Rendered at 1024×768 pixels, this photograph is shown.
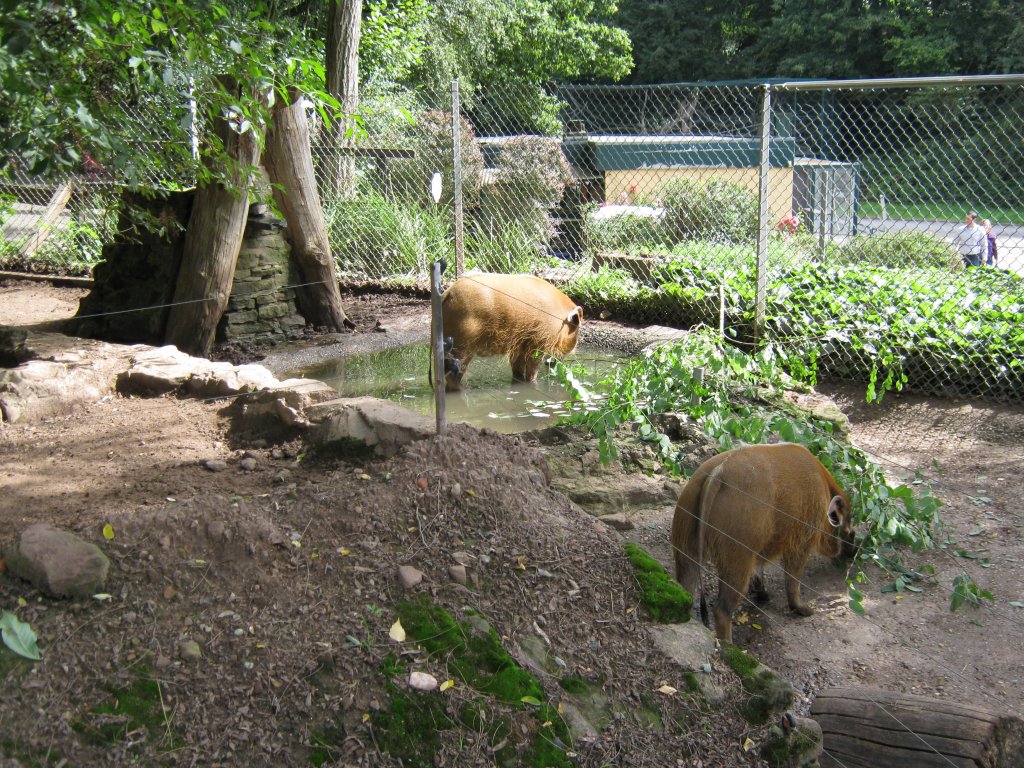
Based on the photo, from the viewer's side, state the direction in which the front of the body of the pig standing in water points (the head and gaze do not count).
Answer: to the viewer's right

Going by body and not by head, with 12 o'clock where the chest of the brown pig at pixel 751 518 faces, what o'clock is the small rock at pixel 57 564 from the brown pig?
The small rock is roughly at 6 o'clock from the brown pig.

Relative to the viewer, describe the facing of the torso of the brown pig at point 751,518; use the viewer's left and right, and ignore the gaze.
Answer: facing away from the viewer and to the right of the viewer

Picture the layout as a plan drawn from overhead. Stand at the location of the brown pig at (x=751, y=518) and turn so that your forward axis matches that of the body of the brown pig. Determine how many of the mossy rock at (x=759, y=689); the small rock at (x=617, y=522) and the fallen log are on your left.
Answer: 1

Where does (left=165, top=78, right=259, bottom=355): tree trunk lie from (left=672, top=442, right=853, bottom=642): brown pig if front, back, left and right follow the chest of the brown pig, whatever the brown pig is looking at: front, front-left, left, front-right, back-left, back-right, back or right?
left

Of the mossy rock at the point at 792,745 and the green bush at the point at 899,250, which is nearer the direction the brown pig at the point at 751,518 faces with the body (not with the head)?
the green bush

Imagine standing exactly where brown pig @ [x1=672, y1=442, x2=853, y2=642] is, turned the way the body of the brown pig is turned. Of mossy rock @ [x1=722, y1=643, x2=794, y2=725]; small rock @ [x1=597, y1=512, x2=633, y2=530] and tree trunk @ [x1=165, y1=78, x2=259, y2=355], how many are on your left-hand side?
2

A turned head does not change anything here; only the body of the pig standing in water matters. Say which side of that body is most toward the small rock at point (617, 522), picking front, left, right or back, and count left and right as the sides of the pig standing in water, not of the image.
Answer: right

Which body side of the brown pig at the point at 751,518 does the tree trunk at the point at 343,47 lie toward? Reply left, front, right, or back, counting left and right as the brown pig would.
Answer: left

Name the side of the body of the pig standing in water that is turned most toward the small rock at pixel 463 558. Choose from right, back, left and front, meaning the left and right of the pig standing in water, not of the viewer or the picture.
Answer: right

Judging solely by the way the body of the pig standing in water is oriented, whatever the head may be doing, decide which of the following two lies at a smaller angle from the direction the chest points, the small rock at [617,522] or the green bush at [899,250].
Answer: the green bush

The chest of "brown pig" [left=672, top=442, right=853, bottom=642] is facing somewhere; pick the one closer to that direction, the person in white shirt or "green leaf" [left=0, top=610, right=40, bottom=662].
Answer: the person in white shirt

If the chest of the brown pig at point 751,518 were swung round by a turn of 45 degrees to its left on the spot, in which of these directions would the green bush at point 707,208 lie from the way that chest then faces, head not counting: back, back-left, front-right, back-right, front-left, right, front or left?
front

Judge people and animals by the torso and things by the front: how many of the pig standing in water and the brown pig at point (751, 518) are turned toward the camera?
0
